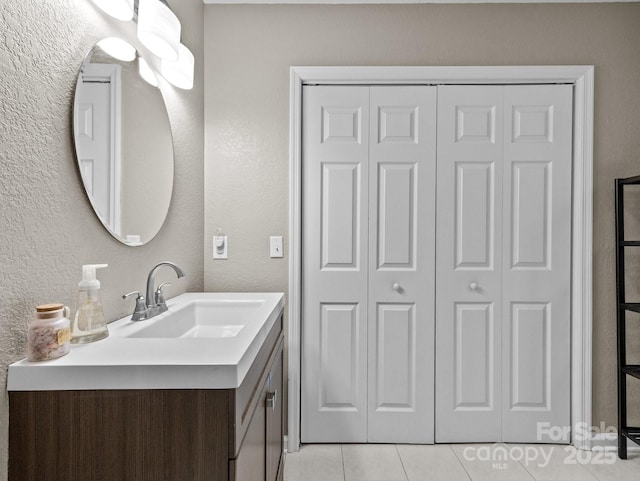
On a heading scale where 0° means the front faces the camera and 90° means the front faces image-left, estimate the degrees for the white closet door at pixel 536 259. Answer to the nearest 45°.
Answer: approximately 0°

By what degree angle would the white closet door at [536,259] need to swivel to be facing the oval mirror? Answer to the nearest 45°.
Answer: approximately 45° to its right

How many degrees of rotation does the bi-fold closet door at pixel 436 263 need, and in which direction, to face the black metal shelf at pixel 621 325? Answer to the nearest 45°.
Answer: approximately 90° to its left

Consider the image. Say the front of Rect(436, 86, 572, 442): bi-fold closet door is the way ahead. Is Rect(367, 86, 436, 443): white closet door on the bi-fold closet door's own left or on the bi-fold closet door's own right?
on the bi-fold closet door's own right

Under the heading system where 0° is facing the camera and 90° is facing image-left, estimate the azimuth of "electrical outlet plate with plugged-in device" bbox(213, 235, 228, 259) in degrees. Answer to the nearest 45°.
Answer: approximately 0°

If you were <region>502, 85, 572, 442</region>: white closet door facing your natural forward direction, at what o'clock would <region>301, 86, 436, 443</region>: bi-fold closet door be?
The bi-fold closet door is roughly at 2 o'clock from the white closet door.

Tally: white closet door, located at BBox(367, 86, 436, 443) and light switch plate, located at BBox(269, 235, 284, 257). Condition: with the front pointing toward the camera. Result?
2

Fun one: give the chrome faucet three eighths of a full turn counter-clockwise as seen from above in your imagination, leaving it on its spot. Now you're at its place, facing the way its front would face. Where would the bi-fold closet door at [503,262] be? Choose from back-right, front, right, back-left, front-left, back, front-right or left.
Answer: right

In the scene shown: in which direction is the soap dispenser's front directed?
to the viewer's right

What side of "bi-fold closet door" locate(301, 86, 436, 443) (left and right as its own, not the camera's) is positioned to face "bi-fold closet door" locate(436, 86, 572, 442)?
left

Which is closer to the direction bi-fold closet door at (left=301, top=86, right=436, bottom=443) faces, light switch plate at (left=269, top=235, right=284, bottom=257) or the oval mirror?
the oval mirror
